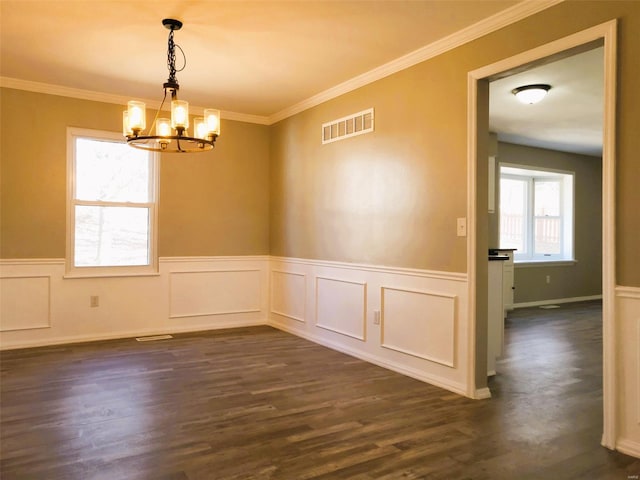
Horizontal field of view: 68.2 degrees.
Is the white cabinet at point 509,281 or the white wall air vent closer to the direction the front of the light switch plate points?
the white wall air vent

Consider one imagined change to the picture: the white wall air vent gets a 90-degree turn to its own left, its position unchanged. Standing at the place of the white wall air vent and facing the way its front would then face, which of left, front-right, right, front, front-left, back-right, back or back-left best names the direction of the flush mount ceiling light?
front-left

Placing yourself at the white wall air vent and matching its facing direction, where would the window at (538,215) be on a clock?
The window is roughly at 6 o'clock from the white wall air vent.

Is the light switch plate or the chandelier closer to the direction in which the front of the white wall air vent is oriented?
the chandelier

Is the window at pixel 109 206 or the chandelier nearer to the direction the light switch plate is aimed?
the chandelier

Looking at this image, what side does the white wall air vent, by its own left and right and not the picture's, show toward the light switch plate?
left

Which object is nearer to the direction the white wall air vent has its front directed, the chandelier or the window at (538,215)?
the chandelier

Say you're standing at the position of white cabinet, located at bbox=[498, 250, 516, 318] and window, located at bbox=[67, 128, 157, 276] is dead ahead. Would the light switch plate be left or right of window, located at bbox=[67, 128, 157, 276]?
left

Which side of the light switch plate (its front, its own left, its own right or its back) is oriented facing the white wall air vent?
right

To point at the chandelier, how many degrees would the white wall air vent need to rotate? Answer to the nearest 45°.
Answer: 0° — it already faces it

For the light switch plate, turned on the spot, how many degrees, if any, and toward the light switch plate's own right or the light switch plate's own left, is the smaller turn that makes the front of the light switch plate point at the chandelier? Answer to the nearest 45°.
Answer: approximately 45° to the light switch plate's own right

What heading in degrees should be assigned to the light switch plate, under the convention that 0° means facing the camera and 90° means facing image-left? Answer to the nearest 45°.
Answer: approximately 45°

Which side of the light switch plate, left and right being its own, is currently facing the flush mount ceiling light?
back

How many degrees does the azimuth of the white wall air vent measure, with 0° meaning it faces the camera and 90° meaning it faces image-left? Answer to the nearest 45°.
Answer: approximately 45°
